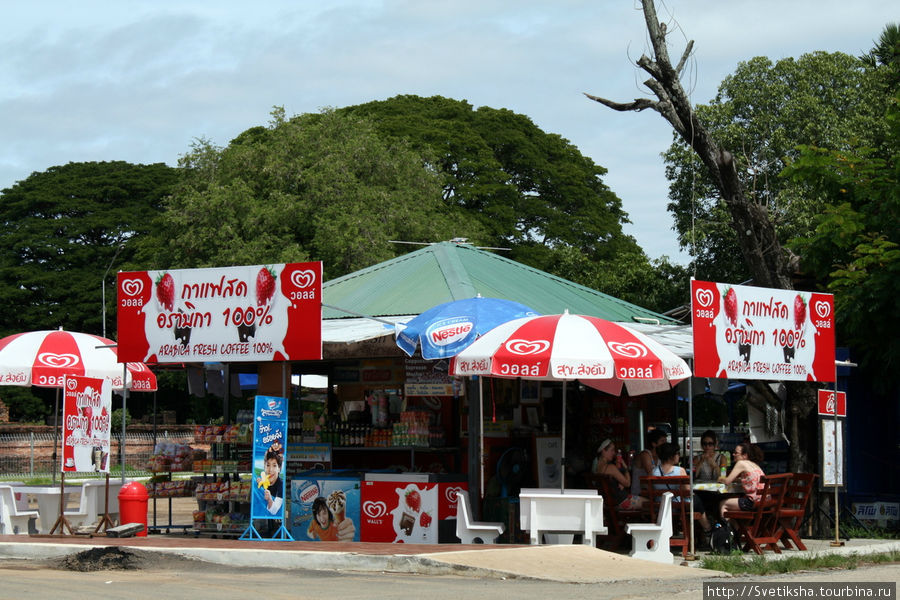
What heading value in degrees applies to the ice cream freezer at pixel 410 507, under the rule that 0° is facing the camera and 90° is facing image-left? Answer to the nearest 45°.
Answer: approximately 0°

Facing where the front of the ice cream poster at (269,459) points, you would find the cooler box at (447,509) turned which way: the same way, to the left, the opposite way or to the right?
the same way

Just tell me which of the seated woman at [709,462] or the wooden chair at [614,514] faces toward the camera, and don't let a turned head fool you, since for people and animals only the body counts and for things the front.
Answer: the seated woman

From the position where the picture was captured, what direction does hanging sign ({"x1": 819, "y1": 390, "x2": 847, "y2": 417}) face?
facing the viewer

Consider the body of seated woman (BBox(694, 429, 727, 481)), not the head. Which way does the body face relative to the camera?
toward the camera

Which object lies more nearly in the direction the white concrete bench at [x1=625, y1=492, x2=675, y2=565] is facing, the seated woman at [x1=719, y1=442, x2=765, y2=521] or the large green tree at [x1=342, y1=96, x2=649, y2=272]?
the large green tree

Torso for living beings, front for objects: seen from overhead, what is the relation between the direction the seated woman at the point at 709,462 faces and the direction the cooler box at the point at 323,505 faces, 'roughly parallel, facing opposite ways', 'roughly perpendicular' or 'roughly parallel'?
roughly parallel

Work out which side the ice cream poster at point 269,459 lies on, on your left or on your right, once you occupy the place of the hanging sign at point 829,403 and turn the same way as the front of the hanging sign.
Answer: on your right

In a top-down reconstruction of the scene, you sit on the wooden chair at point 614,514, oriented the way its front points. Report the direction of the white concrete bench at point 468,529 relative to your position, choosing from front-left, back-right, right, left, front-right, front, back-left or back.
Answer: back

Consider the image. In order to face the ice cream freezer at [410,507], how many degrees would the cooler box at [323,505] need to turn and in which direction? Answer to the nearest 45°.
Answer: approximately 45° to its left

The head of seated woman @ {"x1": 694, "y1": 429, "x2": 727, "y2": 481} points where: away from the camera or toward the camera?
toward the camera

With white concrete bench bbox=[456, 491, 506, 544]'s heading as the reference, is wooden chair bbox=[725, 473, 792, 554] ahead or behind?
ahead

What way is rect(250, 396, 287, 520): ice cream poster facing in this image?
toward the camera
